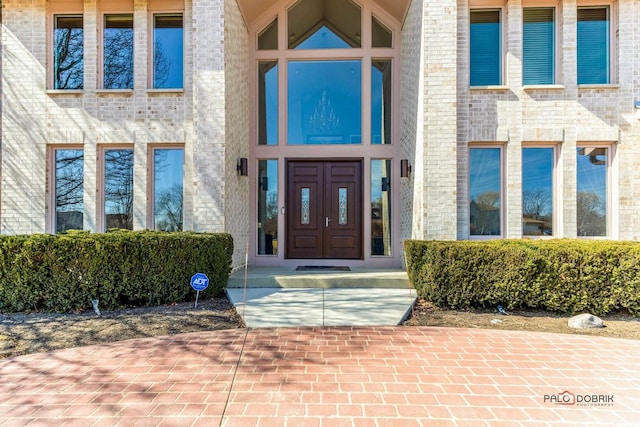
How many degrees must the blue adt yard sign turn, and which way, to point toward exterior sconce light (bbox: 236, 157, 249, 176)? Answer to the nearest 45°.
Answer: approximately 180°

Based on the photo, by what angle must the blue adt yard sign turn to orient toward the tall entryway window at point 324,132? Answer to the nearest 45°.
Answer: approximately 135° to its left

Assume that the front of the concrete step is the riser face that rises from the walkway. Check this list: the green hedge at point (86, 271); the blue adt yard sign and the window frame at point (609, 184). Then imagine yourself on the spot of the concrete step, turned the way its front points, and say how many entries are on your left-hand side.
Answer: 1

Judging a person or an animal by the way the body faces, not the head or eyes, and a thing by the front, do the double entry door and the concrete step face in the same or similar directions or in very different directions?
same or similar directions

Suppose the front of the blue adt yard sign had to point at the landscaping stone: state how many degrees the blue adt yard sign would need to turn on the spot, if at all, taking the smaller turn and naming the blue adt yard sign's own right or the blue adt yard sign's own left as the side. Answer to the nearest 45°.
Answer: approximately 45° to the blue adt yard sign's own left

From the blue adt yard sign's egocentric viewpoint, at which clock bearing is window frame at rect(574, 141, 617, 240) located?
The window frame is roughly at 9 o'clock from the blue adt yard sign.

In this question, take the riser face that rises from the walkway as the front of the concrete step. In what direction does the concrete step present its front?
toward the camera

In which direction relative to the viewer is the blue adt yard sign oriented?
toward the camera
